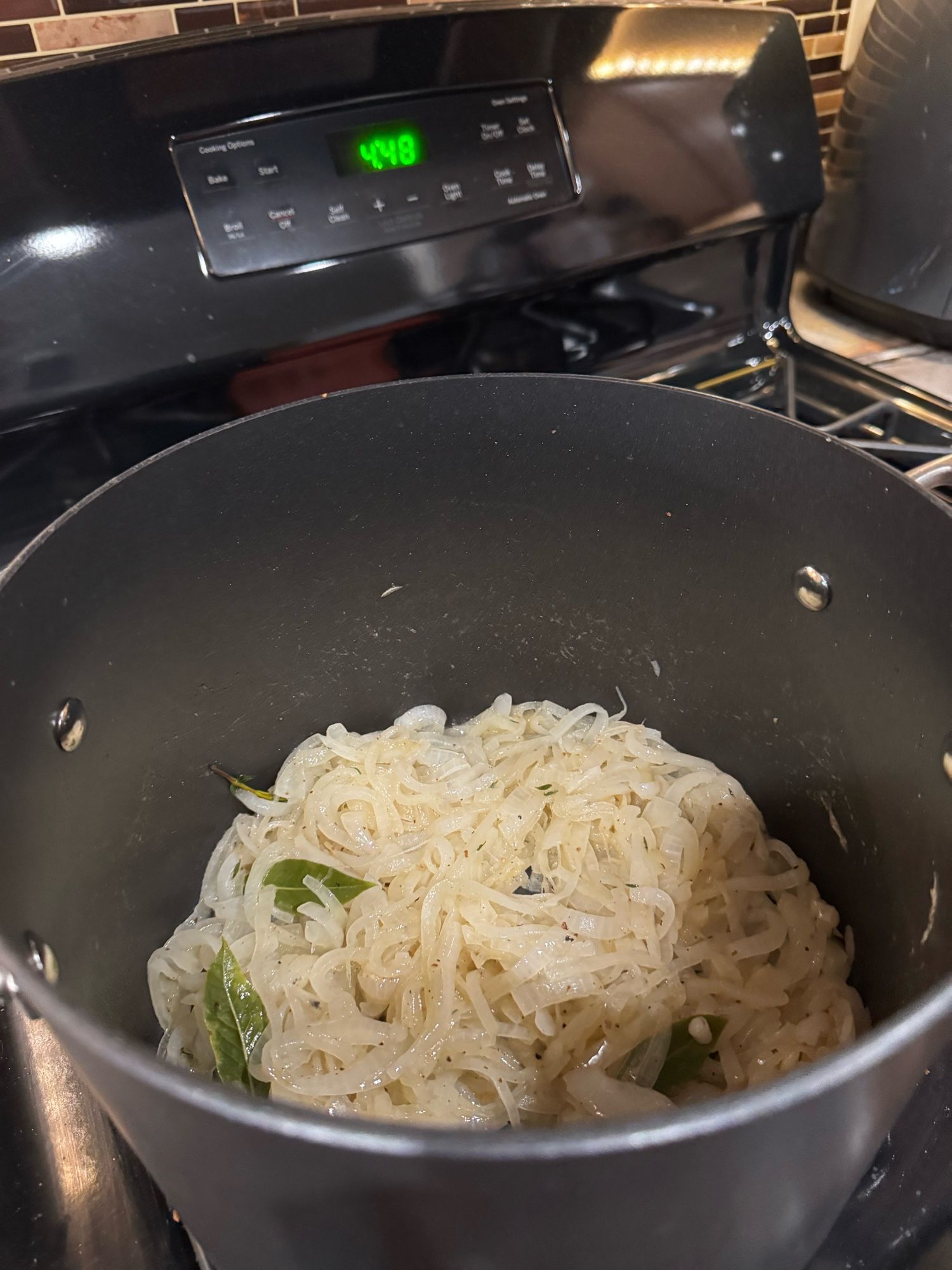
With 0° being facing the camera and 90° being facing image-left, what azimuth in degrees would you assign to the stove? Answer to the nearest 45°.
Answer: approximately 0°
